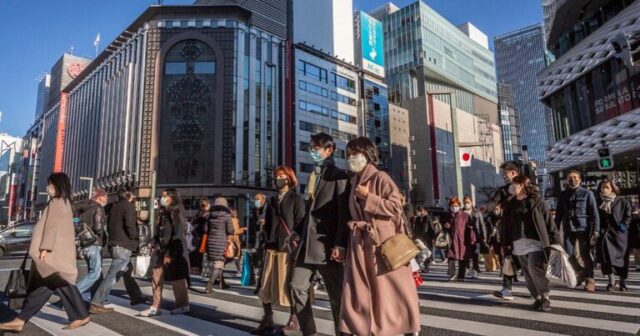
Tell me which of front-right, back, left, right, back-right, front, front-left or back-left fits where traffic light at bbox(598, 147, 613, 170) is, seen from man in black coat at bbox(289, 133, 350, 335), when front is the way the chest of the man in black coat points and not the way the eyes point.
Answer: back

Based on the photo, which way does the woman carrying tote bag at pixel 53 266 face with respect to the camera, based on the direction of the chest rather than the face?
to the viewer's left

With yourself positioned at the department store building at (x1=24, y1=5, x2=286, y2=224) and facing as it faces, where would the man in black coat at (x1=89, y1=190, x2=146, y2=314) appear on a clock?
The man in black coat is roughly at 12 o'clock from the department store building.

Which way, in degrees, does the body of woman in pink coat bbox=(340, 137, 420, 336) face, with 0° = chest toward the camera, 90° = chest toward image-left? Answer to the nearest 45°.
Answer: approximately 45°

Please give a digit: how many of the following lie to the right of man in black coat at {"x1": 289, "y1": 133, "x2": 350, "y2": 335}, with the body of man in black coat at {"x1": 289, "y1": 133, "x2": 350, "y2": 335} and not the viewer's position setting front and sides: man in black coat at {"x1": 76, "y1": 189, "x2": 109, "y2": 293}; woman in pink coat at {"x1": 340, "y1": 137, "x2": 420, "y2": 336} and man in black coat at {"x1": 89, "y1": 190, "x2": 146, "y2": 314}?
2

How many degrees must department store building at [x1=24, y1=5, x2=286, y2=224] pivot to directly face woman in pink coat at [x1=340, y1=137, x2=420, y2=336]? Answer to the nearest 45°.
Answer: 0° — it already faces them
